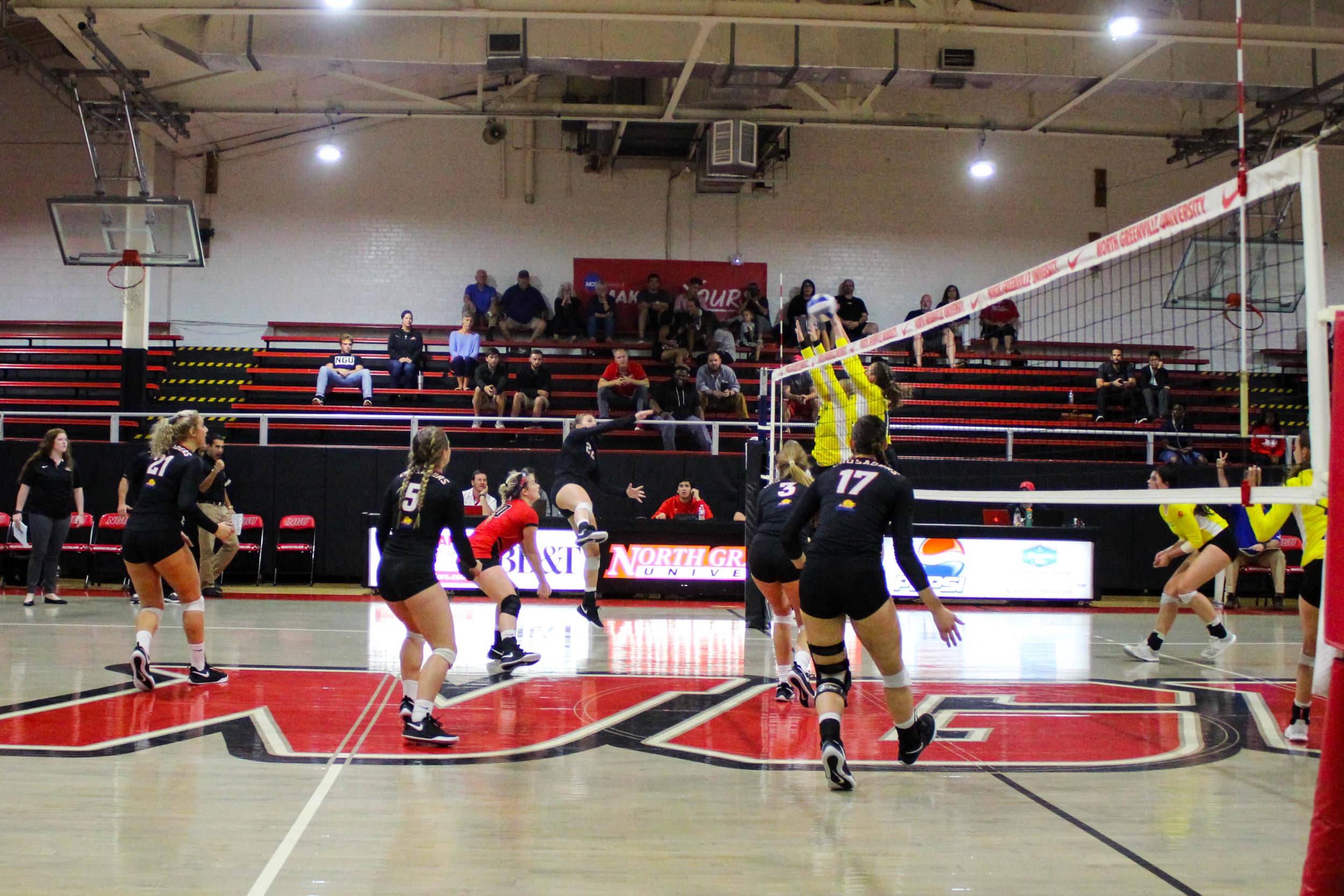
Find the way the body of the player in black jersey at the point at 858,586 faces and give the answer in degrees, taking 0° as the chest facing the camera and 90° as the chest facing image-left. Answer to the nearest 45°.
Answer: approximately 180°

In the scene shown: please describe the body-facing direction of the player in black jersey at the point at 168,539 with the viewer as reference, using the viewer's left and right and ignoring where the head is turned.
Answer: facing away from the viewer and to the right of the viewer

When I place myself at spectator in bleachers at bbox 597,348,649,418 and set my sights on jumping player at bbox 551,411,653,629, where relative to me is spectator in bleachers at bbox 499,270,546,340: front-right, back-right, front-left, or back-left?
back-right

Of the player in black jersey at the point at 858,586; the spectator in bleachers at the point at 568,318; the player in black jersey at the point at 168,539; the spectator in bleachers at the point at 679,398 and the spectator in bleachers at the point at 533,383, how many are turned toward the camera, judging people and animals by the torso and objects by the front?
3

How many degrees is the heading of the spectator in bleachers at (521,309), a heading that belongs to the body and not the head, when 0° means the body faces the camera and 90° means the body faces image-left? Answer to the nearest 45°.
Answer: approximately 0°

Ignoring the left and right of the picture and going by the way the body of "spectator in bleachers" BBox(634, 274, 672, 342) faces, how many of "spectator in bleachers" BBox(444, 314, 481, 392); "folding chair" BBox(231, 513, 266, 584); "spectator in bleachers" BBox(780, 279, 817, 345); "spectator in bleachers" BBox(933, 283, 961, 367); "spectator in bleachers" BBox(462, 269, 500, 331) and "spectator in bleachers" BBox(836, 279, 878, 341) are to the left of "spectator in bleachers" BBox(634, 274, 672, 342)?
3

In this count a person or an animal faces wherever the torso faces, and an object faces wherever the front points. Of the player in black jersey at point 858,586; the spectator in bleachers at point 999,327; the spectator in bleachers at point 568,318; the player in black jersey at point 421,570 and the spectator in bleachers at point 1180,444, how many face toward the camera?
3

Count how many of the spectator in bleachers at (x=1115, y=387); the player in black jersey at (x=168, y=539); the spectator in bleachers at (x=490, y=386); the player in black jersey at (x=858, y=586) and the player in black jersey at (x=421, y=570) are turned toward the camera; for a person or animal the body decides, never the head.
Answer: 2
